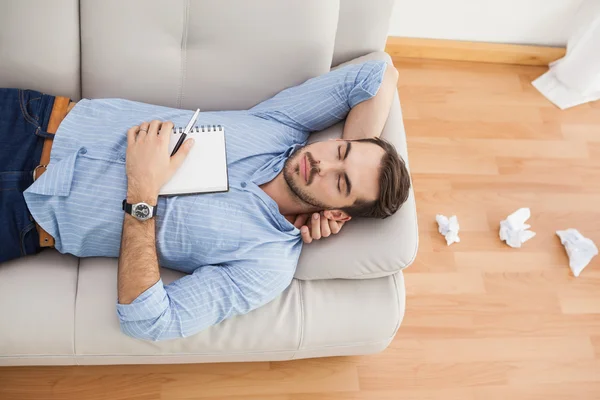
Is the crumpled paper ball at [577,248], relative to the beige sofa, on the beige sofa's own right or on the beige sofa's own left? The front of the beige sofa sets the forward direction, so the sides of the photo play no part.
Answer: on the beige sofa's own left

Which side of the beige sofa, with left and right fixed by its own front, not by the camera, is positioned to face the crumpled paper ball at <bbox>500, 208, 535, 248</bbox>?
left

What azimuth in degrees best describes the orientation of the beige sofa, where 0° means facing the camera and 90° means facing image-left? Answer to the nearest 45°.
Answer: approximately 0°

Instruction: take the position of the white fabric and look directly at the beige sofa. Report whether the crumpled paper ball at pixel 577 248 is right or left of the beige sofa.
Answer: left

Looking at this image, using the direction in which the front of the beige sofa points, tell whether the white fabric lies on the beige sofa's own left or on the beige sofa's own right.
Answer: on the beige sofa's own left

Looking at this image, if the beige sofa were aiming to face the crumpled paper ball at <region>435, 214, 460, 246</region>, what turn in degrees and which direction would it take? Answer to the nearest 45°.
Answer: approximately 90° to its left
